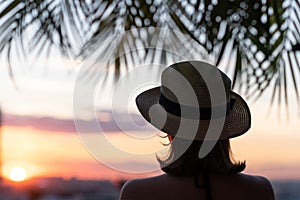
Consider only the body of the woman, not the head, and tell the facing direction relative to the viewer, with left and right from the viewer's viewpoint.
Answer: facing away from the viewer
